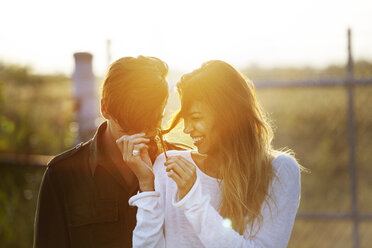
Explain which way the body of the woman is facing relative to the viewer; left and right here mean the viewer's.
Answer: facing the viewer and to the left of the viewer

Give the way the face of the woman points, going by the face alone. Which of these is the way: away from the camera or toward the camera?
toward the camera

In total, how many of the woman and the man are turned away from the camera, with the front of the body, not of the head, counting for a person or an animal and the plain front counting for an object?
0

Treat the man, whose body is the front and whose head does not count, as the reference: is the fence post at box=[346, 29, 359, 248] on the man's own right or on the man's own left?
on the man's own left

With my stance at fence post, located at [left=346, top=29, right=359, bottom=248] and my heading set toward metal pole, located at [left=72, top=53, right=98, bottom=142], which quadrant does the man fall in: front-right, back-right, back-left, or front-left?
front-left

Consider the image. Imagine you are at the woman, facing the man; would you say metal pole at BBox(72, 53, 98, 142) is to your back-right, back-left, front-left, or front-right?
front-right

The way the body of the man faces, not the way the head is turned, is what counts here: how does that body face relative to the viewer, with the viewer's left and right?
facing the viewer and to the right of the viewer

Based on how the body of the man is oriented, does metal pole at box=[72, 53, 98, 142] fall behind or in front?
behind
